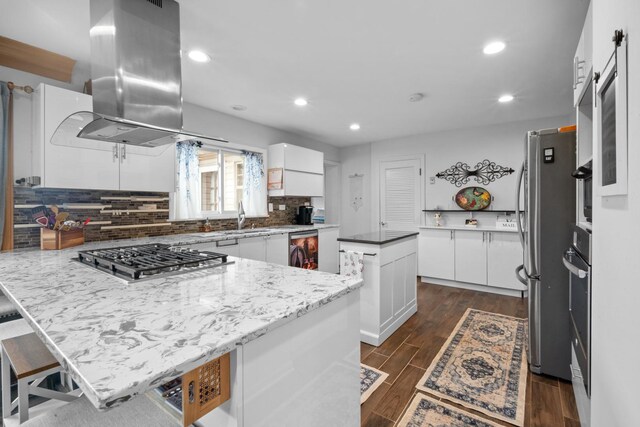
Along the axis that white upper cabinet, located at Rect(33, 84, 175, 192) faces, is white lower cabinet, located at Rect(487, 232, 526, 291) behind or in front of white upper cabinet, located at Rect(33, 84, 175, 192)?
in front

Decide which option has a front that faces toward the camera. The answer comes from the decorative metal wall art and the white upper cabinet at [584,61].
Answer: the decorative metal wall art

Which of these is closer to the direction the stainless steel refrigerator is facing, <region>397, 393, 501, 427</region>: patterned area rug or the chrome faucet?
the chrome faucet

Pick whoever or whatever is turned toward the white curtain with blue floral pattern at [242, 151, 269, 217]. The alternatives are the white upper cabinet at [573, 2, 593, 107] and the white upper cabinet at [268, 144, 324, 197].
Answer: the white upper cabinet at [573, 2, 593, 107]

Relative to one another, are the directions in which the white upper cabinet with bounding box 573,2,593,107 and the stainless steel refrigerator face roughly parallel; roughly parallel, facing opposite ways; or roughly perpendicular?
roughly parallel

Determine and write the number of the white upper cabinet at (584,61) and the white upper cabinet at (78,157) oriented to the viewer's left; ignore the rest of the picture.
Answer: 1

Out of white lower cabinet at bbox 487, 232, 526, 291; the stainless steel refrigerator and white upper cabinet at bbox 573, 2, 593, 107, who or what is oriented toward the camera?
the white lower cabinet

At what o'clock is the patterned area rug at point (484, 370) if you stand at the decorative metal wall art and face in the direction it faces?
The patterned area rug is roughly at 12 o'clock from the decorative metal wall art.

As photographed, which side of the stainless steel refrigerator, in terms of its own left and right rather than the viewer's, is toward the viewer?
left

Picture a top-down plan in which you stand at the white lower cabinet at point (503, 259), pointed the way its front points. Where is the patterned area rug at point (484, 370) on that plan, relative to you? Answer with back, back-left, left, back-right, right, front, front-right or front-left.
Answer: front

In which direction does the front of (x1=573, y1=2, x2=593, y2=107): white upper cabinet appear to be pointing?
to the viewer's left

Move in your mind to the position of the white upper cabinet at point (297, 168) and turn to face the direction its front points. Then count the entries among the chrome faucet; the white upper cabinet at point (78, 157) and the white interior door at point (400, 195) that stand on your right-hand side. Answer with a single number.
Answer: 2

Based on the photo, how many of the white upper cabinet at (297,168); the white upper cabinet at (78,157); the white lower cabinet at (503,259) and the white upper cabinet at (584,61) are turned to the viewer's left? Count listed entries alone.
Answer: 1

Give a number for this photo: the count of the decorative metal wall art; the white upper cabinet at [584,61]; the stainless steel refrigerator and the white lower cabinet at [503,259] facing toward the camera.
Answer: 2

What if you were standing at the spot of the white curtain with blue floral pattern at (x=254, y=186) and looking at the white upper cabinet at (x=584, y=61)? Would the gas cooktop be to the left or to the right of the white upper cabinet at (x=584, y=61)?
right

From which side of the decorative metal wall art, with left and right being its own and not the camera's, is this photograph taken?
front

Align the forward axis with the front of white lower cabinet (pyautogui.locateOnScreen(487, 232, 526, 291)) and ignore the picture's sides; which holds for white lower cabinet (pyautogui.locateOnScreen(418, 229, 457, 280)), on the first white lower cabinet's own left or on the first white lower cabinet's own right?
on the first white lower cabinet's own right

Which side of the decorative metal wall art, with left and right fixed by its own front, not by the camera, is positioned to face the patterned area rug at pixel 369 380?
front
